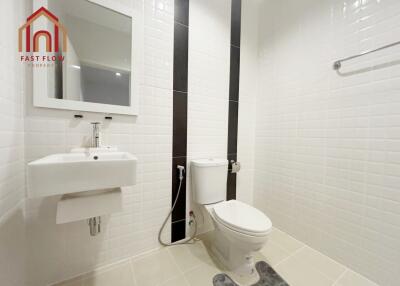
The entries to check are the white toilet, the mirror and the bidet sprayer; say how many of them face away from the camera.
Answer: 0

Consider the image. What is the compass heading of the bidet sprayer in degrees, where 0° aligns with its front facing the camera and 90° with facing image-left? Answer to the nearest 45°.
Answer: approximately 45°

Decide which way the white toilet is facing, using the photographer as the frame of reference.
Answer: facing the viewer and to the right of the viewer

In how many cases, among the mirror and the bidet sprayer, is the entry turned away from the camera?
0

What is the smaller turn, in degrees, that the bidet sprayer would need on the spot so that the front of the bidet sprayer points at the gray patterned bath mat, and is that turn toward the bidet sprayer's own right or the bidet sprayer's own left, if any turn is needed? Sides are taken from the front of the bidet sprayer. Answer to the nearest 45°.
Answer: approximately 90° to the bidet sprayer's own left

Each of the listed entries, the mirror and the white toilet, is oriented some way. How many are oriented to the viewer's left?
0
